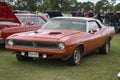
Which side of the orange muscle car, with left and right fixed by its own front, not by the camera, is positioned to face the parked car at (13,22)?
right

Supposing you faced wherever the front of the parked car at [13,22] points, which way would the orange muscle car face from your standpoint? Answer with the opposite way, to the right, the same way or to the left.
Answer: the same way

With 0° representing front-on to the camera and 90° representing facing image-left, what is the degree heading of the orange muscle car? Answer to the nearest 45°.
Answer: approximately 45°

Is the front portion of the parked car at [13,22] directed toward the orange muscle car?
no

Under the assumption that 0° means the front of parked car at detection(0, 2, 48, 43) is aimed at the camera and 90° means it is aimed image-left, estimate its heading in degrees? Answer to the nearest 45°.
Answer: approximately 45°

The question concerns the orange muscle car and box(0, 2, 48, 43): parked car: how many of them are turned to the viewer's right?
0
